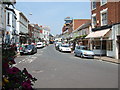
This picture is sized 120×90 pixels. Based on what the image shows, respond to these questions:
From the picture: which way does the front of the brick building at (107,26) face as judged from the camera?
facing the viewer and to the left of the viewer

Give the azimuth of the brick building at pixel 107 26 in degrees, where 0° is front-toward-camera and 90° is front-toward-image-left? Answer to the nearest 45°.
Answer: approximately 45°
